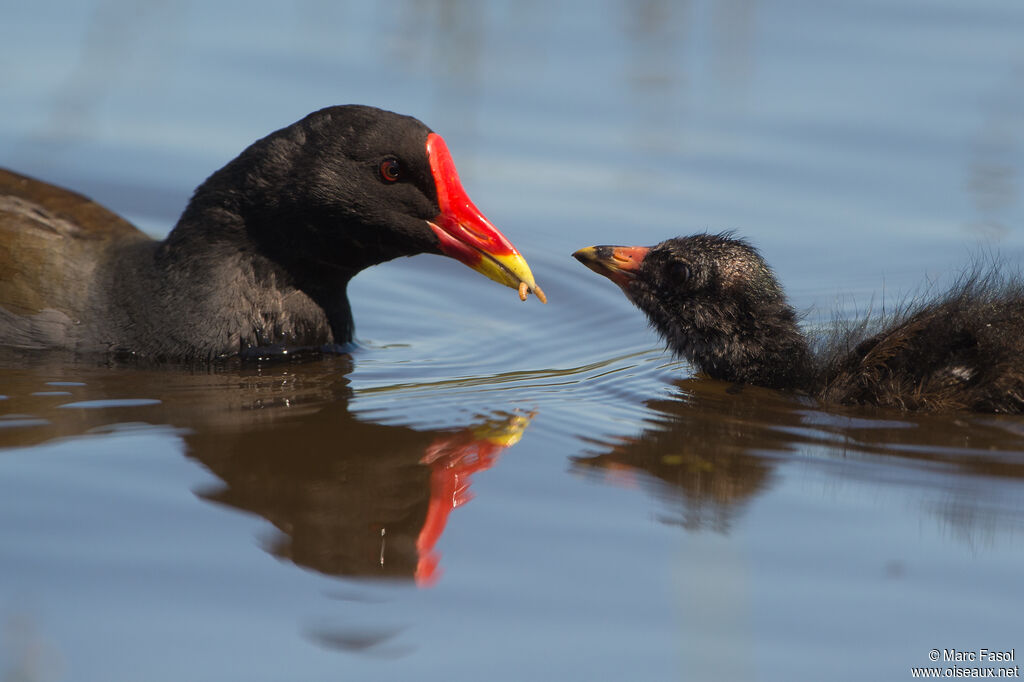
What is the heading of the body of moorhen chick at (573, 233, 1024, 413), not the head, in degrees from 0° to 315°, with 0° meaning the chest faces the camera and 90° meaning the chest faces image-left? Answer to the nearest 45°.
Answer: approximately 90°

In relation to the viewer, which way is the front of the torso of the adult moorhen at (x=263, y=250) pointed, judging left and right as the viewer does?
facing to the right of the viewer

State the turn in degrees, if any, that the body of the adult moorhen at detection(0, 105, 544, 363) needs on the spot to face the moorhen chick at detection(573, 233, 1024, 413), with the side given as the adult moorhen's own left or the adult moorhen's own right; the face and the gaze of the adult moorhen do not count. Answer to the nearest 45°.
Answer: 0° — it already faces it

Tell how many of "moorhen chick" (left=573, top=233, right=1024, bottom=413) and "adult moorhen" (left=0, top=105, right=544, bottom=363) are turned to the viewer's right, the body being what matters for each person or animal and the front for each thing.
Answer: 1
